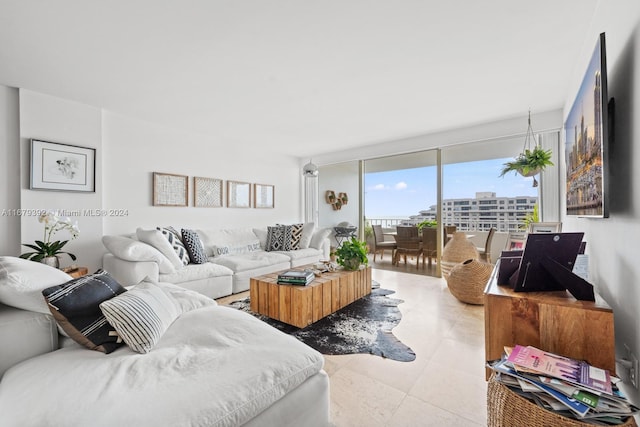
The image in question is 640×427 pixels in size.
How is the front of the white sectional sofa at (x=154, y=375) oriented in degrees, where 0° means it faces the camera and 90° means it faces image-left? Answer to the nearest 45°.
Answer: approximately 315°

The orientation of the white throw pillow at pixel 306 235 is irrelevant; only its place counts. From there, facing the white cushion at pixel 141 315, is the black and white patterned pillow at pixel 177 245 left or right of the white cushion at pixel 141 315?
right

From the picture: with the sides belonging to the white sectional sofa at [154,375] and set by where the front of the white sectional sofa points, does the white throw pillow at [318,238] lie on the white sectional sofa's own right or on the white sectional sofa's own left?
on the white sectional sofa's own left

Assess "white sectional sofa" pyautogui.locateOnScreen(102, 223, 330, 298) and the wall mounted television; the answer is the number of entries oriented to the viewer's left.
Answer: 1

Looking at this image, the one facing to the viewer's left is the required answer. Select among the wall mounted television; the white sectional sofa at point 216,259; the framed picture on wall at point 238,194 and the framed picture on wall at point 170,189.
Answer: the wall mounted television

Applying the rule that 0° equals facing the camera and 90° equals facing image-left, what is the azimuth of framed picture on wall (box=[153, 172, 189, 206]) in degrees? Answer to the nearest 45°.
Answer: approximately 315°

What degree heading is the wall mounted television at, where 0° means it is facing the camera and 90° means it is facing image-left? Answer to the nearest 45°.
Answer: approximately 90°

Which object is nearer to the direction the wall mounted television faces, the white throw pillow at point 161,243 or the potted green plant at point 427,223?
the white throw pillow

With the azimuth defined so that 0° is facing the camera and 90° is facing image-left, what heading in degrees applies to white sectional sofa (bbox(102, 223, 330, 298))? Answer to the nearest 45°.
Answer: approximately 315°

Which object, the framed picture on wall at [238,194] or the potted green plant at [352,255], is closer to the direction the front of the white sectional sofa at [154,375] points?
the potted green plant
